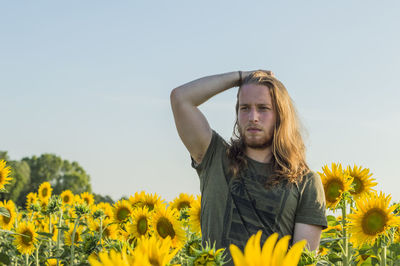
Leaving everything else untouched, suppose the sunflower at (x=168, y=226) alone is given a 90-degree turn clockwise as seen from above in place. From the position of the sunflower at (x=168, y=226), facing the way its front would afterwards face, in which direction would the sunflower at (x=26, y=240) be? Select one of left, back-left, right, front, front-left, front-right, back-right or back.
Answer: front

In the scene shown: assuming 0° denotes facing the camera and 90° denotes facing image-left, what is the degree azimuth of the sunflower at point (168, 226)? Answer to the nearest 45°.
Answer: approximately 45°

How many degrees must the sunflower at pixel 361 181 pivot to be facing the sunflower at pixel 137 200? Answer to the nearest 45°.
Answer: approximately 45° to its right

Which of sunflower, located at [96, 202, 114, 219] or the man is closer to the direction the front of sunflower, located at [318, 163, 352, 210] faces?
the man

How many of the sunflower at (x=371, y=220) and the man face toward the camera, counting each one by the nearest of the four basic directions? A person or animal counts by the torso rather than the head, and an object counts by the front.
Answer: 2

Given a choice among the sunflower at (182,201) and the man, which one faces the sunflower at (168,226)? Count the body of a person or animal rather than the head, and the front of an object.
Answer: the sunflower at (182,201)

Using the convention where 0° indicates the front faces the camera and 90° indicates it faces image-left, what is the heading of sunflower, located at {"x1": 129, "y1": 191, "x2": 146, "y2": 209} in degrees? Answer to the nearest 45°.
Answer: approximately 0°

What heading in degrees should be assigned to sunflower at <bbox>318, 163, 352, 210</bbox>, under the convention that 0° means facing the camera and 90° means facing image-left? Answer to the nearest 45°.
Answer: approximately 45°

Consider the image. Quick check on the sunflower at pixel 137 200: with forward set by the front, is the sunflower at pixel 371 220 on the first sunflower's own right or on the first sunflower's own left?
on the first sunflower's own left

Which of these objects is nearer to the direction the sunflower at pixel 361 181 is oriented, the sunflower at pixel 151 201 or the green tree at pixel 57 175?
the sunflower
